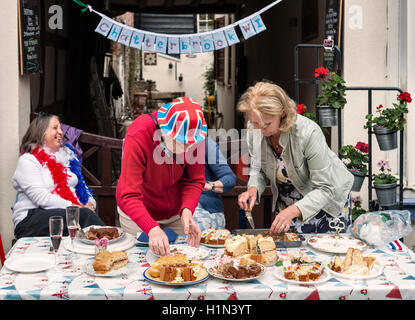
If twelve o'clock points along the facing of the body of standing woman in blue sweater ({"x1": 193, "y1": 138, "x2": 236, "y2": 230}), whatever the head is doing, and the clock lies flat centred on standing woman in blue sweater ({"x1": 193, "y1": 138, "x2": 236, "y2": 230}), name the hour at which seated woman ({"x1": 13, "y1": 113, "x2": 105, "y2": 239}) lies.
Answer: seated woman ({"x1": 13, "y1": 113, "x2": 105, "y2": 239}) is roughly at 2 o'clock from standing woman in blue sweater ({"x1": 193, "y1": 138, "x2": 236, "y2": 230}).

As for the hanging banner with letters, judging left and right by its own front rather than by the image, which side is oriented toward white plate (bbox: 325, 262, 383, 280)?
front

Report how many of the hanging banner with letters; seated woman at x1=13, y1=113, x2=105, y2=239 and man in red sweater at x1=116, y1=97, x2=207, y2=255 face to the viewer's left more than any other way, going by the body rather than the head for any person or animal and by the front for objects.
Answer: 0

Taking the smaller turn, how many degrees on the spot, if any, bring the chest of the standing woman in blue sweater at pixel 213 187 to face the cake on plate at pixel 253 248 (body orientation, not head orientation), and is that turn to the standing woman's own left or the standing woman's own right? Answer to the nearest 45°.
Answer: approximately 45° to the standing woman's own left

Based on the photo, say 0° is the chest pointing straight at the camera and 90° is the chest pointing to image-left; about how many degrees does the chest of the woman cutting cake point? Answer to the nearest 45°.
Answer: approximately 45°

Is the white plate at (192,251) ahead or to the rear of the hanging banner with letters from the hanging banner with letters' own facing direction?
ahead

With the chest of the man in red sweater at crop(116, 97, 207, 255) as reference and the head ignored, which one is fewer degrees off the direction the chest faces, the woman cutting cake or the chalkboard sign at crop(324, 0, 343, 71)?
the woman cutting cake

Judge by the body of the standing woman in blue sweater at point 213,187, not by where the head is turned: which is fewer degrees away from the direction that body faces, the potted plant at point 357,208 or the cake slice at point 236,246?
the cake slice

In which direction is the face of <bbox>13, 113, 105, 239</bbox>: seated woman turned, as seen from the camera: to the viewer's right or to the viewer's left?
to the viewer's right

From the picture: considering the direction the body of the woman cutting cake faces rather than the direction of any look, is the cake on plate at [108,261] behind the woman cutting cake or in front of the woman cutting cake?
in front

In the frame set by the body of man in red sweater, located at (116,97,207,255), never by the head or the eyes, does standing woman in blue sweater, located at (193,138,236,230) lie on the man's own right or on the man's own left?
on the man's own left

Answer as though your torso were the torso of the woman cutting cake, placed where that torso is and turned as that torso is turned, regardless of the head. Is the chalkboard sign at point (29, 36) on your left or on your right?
on your right

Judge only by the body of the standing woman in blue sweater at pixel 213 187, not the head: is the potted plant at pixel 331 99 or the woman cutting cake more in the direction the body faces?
the woman cutting cake

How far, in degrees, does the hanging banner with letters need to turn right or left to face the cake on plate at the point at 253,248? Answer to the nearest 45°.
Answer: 0° — it already faces it

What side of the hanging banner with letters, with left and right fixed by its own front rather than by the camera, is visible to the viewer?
front

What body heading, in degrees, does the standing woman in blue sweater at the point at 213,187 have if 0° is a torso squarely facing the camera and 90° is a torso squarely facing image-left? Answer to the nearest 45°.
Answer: approximately 45°
